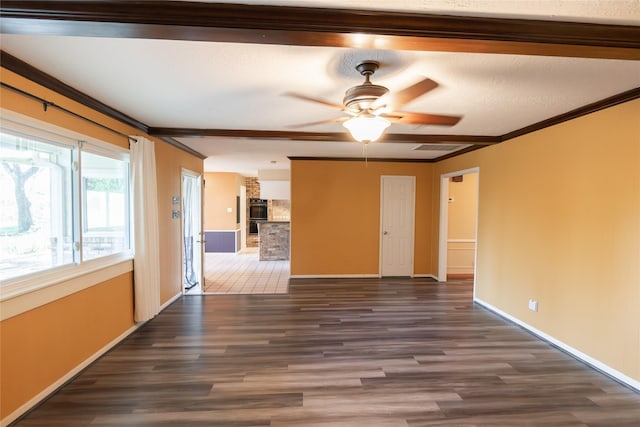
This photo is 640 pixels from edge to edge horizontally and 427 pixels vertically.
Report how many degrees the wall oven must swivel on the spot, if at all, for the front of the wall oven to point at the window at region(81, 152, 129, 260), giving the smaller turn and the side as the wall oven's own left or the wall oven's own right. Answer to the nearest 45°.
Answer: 0° — it already faces it

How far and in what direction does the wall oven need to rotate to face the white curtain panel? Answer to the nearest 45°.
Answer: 0° — it already faces it

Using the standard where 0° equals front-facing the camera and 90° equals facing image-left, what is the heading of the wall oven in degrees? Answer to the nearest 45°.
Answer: approximately 0°

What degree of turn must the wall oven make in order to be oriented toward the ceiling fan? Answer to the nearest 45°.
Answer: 0° — it already faces it
